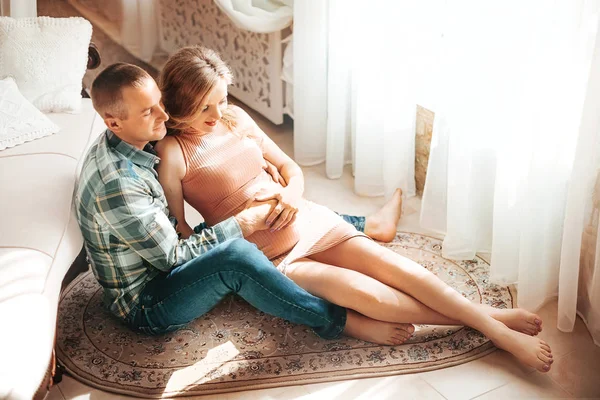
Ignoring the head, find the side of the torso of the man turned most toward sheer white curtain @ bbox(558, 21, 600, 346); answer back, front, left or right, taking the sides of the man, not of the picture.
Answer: front

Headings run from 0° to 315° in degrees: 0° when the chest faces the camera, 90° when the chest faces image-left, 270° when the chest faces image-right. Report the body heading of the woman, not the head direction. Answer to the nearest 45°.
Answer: approximately 315°

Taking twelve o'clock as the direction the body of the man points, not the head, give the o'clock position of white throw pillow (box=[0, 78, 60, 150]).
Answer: The white throw pillow is roughly at 8 o'clock from the man.

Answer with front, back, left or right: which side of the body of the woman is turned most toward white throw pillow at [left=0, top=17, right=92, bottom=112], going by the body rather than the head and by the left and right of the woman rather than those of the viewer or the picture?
back

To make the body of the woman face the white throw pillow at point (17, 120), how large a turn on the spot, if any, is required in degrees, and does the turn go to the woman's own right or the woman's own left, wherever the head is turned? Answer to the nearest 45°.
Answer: approximately 180°

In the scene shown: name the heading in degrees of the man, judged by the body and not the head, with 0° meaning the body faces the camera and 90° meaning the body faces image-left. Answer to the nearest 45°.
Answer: approximately 270°

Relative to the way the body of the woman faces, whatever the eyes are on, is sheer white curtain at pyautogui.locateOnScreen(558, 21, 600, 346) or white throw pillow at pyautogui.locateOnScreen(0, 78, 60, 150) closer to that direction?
the sheer white curtain

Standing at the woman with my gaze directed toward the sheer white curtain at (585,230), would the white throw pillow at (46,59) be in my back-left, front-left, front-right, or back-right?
back-left
